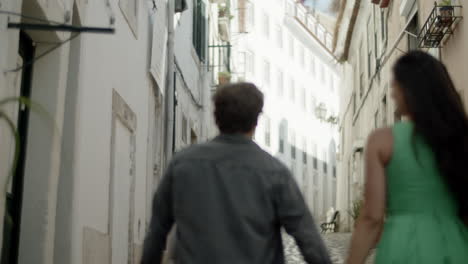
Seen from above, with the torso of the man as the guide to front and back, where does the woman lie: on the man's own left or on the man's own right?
on the man's own right

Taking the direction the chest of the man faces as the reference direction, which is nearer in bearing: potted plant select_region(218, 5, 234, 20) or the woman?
the potted plant

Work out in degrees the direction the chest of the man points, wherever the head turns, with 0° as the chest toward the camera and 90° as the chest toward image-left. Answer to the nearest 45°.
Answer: approximately 180°

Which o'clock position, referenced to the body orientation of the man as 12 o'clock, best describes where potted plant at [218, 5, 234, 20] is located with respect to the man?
The potted plant is roughly at 12 o'clock from the man.

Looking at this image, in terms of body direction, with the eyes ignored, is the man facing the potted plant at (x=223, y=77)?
yes

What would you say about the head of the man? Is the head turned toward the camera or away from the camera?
away from the camera
